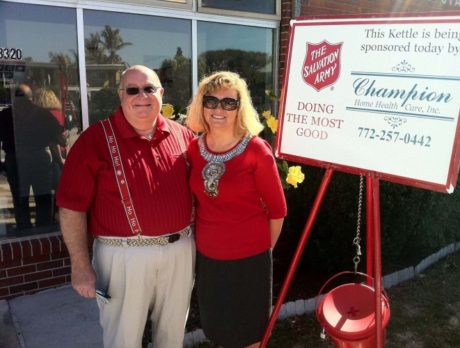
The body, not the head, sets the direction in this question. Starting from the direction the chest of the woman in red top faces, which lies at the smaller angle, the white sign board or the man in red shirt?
the man in red shirt

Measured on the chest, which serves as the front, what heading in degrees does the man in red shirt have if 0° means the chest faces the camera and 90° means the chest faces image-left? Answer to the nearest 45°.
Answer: approximately 315°

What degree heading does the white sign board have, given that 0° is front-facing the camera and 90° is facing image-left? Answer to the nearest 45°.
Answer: approximately 45°

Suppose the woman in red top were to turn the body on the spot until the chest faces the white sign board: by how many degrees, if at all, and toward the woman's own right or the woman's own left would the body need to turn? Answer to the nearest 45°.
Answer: approximately 135° to the woman's own left
